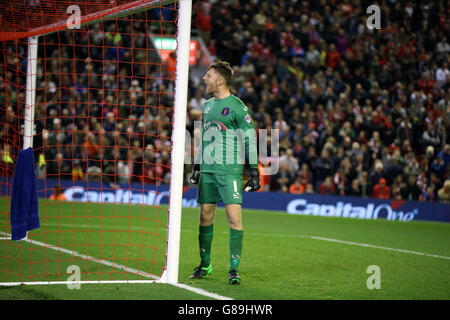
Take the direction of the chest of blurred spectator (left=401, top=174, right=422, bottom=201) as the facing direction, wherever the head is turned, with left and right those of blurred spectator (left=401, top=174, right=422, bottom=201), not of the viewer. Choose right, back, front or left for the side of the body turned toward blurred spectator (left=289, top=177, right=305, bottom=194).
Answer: right

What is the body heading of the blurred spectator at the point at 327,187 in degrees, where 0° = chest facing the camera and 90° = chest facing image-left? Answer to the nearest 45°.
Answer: approximately 0°

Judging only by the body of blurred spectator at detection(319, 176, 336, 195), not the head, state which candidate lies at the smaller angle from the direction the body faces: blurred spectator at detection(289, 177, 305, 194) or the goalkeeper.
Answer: the goalkeeper

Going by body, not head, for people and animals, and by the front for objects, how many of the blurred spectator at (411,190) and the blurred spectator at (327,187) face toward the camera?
2

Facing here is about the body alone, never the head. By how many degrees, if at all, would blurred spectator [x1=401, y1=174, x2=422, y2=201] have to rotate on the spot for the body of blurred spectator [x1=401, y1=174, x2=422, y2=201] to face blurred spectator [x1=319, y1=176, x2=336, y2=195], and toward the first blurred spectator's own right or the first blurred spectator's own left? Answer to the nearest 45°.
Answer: approximately 90° to the first blurred spectator's own right

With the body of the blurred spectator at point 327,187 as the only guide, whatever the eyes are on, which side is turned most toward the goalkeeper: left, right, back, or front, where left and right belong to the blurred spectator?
front

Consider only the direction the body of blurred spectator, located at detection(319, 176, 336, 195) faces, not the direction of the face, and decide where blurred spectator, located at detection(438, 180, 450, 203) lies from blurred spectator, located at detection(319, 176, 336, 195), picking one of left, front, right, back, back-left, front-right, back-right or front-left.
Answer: left

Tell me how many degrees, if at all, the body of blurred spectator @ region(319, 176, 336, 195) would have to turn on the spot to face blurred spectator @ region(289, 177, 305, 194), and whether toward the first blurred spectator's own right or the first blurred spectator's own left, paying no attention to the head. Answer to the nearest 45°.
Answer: approximately 90° to the first blurred spectator's own right
